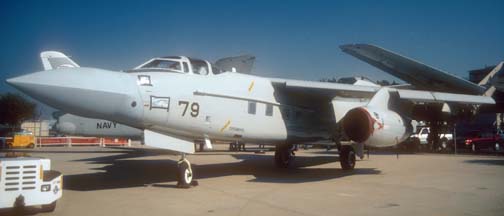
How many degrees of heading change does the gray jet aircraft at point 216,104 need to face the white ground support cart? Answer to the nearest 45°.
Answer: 0° — it already faces it

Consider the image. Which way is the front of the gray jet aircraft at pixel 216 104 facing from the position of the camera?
facing the viewer and to the left of the viewer

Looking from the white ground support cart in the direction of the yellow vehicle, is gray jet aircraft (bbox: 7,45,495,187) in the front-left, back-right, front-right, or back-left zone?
front-right

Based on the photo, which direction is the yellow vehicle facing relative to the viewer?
to the viewer's left

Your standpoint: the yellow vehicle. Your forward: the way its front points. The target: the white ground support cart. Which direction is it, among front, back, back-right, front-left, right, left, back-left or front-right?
left

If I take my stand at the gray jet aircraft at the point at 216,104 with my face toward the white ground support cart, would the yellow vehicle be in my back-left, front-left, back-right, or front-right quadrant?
back-right

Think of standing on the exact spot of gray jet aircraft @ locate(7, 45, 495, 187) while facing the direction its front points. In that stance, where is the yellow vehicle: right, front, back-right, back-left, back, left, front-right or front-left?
right

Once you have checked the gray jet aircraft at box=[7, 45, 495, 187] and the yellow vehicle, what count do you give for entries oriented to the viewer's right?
0

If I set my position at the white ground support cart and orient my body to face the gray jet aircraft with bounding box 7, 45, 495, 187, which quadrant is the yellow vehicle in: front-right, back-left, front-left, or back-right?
front-left
